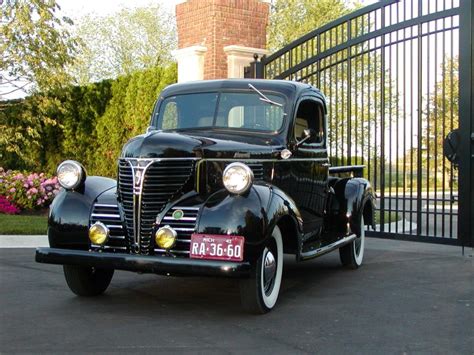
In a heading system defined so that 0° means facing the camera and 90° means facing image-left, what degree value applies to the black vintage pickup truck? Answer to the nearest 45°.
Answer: approximately 45°

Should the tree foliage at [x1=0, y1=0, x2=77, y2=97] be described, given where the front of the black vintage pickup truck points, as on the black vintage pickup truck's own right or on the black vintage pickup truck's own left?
on the black vintage pickup truck's own right

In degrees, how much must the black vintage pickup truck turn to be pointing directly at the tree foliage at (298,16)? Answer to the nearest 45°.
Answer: approximately 135° to its right

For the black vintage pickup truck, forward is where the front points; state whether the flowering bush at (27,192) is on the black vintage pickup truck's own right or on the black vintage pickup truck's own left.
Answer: on the black vintage pickup truck's own right

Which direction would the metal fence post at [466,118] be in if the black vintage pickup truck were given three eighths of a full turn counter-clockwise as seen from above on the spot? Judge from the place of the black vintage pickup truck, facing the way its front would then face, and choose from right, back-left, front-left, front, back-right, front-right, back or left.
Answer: front-left

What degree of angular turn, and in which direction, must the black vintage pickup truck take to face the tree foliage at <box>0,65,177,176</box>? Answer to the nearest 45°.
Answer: approximately 135° to its right

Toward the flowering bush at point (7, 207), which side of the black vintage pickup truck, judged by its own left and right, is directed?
right

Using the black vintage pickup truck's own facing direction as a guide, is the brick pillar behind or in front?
behind
